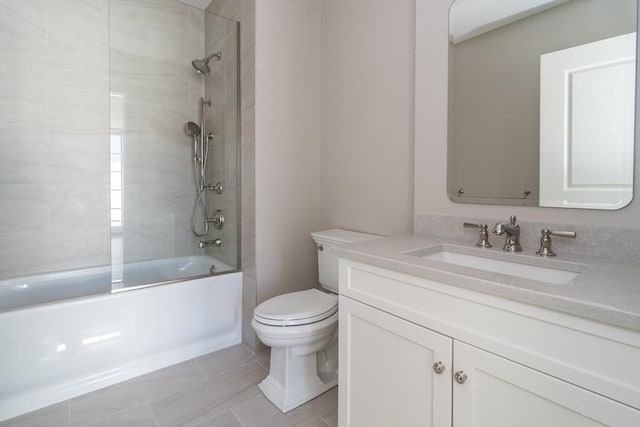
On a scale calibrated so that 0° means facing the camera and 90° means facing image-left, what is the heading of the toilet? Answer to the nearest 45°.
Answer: approximately 45°

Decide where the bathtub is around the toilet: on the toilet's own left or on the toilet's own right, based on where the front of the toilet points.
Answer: on the toilet's own right

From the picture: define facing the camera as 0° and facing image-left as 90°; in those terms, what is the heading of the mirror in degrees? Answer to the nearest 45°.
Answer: approximately 0°

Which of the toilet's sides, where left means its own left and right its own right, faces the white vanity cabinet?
left

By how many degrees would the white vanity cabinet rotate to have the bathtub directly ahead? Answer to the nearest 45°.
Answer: approximately 45° to its right

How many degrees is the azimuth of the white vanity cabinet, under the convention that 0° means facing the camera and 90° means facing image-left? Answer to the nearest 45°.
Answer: approximately 45°
